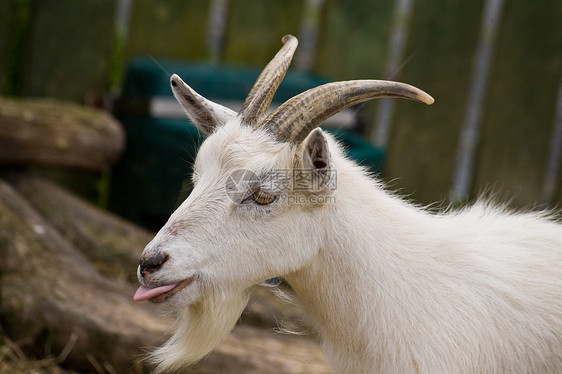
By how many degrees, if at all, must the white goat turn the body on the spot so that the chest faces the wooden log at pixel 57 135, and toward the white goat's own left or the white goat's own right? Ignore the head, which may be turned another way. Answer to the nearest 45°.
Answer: approximately 45° to the white goat's own right

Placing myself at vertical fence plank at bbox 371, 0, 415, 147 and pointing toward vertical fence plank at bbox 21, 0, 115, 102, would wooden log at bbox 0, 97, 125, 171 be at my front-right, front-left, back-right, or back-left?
front-left

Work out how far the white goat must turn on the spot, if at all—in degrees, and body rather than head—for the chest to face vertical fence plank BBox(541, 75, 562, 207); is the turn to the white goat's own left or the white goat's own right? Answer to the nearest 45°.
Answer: approximately 135° to the white goat's own right

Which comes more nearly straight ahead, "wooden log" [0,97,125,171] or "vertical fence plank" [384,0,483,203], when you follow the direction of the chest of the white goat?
the wooden log

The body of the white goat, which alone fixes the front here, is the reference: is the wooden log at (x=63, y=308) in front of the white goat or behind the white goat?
in front

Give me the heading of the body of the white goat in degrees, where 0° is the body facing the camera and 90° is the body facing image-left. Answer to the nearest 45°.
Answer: approximately 90°

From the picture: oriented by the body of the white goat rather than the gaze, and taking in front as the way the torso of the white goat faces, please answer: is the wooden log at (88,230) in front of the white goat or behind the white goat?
in front

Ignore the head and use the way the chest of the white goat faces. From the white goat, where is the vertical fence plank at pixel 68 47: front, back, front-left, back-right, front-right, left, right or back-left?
front-right

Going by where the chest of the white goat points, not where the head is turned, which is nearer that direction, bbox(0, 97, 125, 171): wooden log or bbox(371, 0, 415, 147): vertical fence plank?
the wooden log

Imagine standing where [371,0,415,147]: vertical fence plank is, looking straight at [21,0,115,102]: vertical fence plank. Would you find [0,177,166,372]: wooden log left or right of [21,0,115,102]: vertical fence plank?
left

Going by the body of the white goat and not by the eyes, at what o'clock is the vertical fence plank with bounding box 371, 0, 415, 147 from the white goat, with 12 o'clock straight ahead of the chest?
The vertical fence plank is roughly at 3 o'clock from the white goat.
